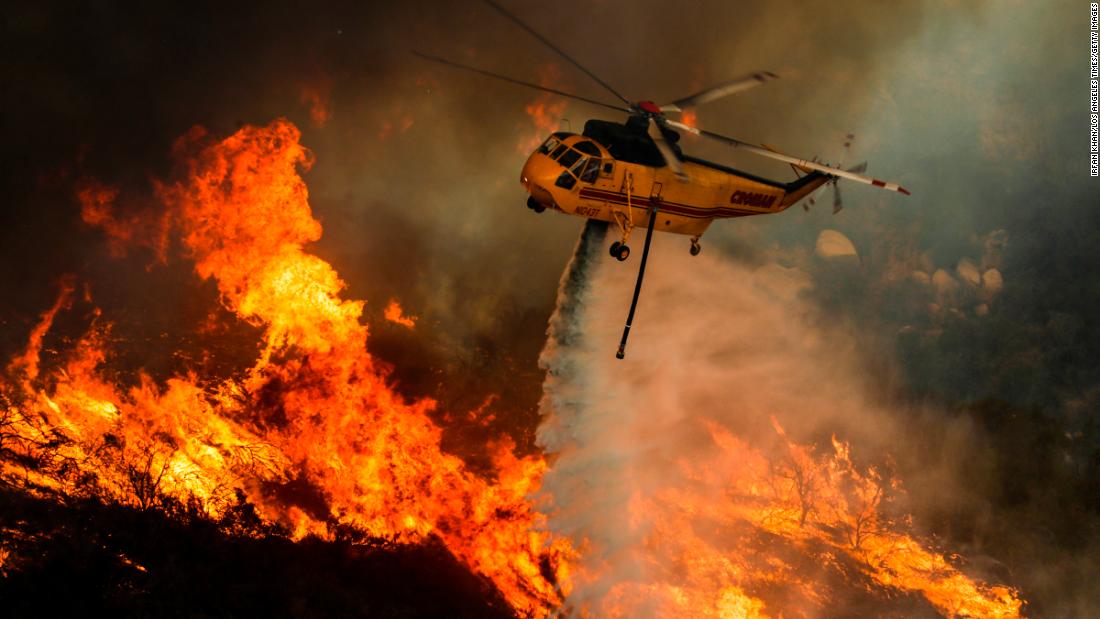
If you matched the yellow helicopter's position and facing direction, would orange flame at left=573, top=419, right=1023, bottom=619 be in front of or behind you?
behind

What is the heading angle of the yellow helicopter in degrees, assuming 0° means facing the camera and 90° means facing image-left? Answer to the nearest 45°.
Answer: approximately 45°
